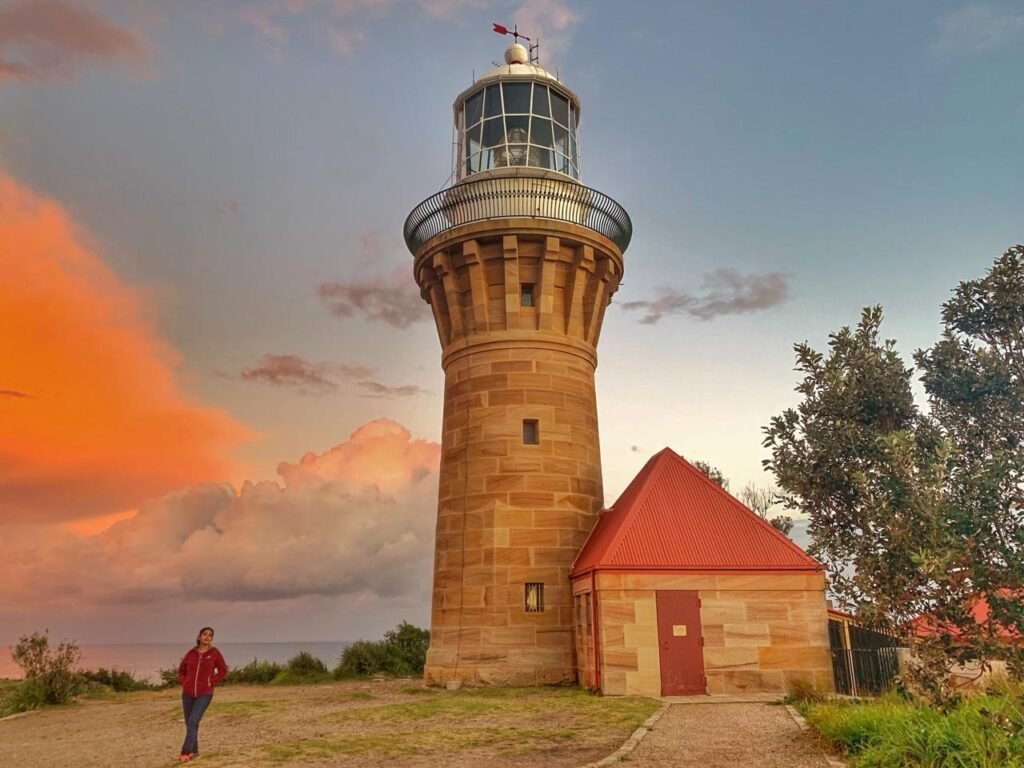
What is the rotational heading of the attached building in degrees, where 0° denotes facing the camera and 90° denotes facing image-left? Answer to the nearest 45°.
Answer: approximately 0°

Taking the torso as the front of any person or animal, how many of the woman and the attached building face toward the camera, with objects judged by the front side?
2

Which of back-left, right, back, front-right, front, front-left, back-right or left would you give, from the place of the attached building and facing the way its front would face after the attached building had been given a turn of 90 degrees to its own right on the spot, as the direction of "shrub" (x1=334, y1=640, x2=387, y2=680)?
front-right

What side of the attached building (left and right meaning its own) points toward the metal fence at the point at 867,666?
left

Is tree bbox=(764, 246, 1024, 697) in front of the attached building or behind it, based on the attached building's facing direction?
in front

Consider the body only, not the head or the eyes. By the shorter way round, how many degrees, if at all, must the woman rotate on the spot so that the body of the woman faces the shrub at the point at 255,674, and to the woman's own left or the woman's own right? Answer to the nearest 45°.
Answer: approximately 180°

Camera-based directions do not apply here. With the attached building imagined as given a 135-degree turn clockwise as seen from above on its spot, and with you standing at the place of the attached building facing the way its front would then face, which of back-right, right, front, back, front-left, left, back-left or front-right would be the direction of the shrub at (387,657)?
front
